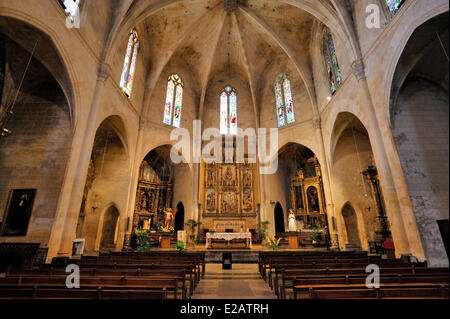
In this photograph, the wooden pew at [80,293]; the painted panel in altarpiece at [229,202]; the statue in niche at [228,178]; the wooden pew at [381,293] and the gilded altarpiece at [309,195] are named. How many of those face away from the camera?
2

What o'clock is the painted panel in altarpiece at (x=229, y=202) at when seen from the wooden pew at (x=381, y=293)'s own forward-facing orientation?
The painted panel in altarpiece is roughly at 11 o'clock from the wooden pew.

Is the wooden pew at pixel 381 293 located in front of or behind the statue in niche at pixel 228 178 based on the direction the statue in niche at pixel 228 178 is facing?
in front

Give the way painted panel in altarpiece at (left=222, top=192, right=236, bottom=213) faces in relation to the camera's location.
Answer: facing the viewer

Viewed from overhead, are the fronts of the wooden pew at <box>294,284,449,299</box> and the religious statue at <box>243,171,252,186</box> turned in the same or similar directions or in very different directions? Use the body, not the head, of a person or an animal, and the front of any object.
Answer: very different directions

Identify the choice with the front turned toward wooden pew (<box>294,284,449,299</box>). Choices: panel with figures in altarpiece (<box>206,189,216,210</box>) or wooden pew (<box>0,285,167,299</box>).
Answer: the panel with figures in altarpiece

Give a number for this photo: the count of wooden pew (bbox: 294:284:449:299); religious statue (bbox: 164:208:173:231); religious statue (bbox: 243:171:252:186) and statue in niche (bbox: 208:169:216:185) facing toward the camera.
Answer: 3

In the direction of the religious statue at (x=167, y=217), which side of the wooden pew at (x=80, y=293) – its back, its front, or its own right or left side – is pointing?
front

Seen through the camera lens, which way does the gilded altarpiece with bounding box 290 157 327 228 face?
facing the viewer and to the left of the viewer

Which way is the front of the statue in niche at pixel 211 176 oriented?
toward the camera

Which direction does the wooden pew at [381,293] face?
away from the camera

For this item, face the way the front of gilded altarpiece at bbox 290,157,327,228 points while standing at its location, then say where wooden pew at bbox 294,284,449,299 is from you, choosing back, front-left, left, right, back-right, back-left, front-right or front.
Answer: front-left

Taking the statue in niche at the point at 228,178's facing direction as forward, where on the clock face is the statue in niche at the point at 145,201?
the statue in niche at the point at 145,201 is roughly at 3 o'clock from the statue in niche at the point at 228,178.

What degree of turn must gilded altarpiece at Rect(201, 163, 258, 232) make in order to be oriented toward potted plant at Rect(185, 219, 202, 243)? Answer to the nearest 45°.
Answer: approximately 90° to its right

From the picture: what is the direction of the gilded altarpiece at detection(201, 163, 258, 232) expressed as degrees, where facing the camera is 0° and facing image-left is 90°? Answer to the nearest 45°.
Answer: approximately 0°

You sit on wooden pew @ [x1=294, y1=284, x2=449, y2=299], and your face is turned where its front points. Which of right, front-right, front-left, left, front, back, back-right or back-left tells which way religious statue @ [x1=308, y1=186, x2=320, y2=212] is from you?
front

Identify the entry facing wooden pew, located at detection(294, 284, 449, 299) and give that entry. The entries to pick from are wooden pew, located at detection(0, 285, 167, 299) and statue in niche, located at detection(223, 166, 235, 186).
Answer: the statue in niche

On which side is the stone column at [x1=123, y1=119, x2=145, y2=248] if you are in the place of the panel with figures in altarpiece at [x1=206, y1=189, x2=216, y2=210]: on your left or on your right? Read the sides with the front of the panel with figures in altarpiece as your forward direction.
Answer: on your right

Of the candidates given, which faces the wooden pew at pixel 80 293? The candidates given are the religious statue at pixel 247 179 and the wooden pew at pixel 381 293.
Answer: the religious statue

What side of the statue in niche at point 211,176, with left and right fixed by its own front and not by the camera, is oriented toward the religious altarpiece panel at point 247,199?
left

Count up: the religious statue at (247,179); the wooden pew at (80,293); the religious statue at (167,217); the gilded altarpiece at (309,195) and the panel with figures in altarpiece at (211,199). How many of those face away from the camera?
1

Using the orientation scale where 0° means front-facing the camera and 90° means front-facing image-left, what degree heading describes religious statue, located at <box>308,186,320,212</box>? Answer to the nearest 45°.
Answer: approximately 45°
